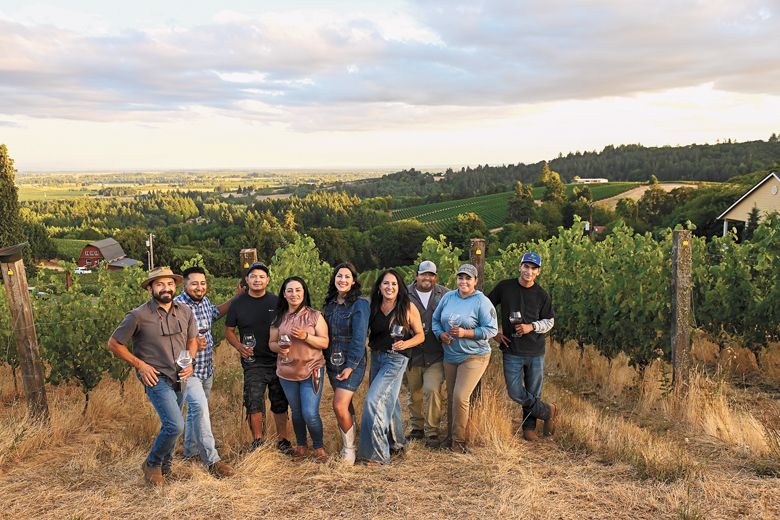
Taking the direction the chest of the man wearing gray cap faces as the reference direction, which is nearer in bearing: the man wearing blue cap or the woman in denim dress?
the woman in denim dress

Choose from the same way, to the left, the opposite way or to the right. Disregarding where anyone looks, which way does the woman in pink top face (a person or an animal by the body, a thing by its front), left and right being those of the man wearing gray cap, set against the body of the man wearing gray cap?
the same way

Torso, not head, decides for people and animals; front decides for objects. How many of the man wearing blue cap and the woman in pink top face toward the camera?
2

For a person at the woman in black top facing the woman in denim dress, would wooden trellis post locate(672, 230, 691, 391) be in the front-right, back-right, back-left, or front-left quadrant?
back-right

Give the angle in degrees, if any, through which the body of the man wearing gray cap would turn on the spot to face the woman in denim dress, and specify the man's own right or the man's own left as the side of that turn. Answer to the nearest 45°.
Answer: approximately 45° to the man's own right

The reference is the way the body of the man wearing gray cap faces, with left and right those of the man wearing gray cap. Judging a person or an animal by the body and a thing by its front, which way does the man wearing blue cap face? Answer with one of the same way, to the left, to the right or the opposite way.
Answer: the same way

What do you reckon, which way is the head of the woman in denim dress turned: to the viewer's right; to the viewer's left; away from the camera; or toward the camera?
toward the camera

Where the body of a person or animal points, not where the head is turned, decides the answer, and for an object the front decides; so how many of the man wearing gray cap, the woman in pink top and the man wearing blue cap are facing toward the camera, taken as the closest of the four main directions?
3

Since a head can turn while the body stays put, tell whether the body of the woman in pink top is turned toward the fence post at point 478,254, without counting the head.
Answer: no

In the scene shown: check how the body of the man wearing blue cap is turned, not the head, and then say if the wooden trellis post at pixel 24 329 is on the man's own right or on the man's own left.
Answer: on the man's own right

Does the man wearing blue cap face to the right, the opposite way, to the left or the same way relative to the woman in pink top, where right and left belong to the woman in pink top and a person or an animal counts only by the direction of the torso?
the same way

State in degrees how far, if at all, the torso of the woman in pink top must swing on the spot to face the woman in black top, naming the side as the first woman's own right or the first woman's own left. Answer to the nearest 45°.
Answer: approximately 90° to the first woman's own left

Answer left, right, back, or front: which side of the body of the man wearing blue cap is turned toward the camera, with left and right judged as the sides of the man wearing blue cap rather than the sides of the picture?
front

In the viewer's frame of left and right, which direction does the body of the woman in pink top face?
facing the viewer

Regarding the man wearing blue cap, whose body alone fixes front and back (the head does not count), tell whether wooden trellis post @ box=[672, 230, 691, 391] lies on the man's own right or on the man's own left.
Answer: on the man's own left

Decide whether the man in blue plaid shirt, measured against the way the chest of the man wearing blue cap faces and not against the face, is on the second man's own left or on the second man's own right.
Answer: on the second man's own right

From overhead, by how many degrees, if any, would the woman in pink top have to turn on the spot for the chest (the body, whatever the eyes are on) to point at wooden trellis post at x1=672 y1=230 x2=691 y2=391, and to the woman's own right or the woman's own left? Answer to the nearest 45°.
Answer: approximately 90° to the woman's own left

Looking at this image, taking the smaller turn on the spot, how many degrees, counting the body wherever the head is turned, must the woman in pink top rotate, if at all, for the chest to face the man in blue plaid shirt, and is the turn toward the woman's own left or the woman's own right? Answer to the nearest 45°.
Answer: approximately 90° to the woman's own right

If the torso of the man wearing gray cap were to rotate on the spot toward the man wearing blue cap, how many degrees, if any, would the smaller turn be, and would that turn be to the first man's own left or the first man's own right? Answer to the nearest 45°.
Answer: approximately 90° to the first man's own left

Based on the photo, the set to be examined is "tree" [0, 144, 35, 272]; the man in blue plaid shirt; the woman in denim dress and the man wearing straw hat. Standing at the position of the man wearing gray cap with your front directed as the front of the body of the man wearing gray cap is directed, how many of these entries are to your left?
0
